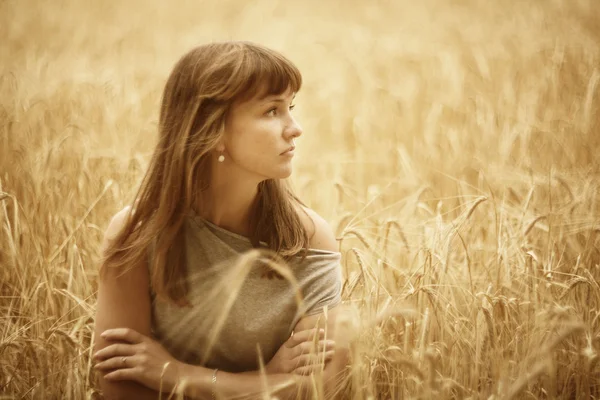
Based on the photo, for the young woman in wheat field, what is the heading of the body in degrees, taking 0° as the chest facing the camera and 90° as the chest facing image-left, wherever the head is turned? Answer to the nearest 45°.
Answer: approximately 315°

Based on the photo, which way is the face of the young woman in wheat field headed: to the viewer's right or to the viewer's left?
to the viewer's right
